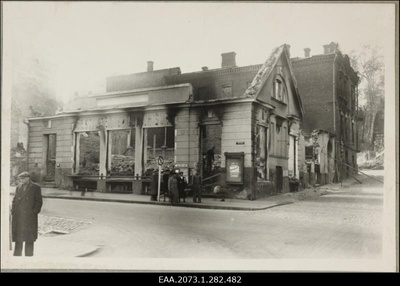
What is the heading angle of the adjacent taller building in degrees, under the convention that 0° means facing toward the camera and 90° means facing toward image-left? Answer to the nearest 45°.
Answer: approximately 315°

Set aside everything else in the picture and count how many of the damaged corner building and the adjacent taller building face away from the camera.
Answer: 0

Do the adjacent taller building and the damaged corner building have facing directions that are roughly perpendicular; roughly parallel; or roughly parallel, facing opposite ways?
roughly perpendicular

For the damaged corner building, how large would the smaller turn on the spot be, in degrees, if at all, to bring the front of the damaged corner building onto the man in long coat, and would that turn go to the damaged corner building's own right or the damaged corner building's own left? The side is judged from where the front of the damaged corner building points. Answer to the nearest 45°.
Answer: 0° — it already faces them

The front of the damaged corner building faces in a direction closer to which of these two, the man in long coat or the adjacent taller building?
the man in long coat

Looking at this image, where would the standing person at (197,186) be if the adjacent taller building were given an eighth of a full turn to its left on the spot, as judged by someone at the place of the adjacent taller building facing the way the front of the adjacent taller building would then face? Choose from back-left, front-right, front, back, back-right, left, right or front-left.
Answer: back-right

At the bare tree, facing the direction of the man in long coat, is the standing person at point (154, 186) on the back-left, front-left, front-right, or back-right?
front-right

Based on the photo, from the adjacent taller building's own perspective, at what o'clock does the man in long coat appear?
The man in long coat is roughly at 3 o'clock from the adjacent taller building.

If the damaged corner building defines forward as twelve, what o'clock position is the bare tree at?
The bare tree is roughly at 8 o'clock from the damaged corner building.

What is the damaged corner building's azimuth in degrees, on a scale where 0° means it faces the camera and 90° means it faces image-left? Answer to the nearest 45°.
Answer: approximately 45°
